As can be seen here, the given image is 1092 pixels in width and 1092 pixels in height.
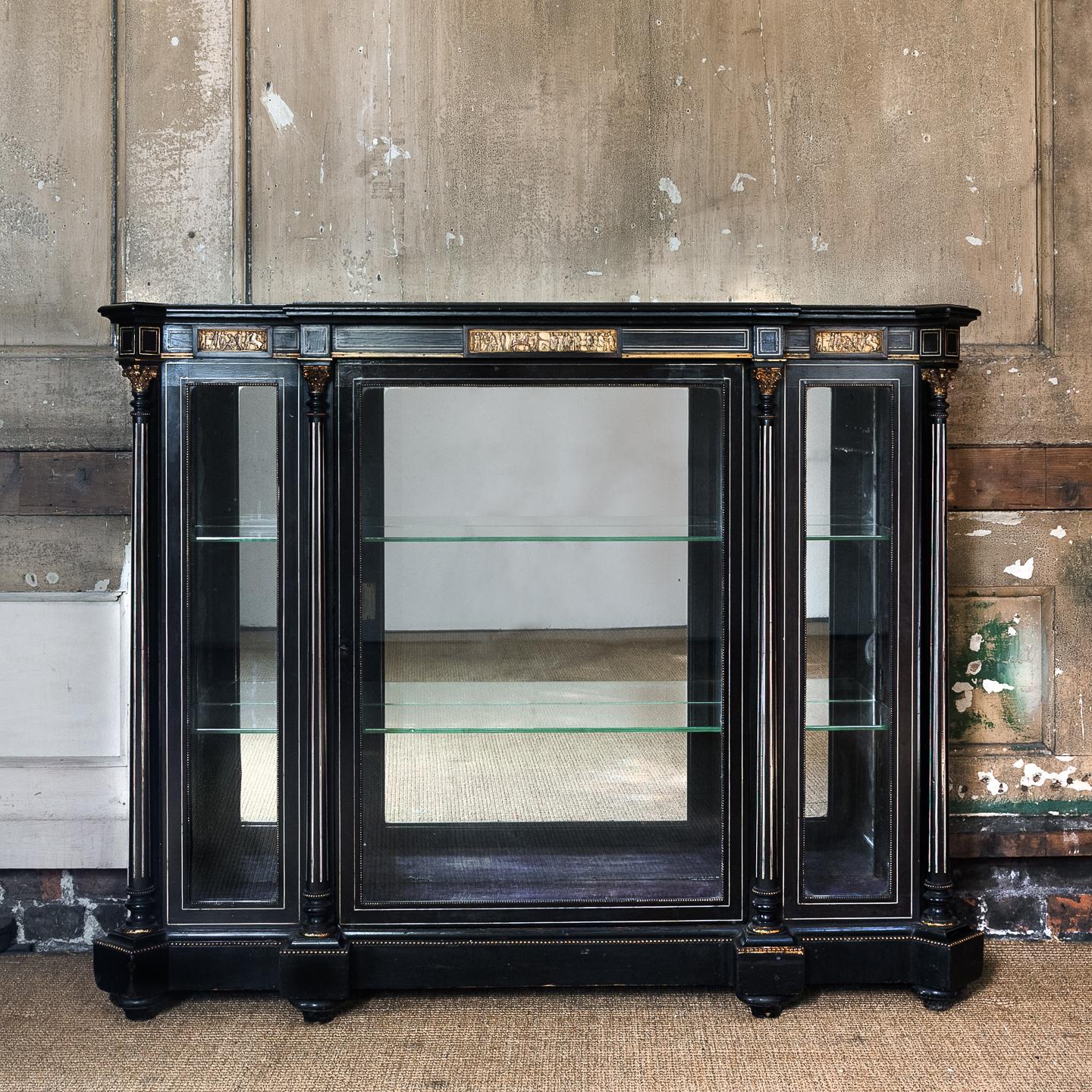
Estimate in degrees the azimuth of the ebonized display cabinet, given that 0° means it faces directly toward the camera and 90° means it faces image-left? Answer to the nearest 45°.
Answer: approximately 0°
